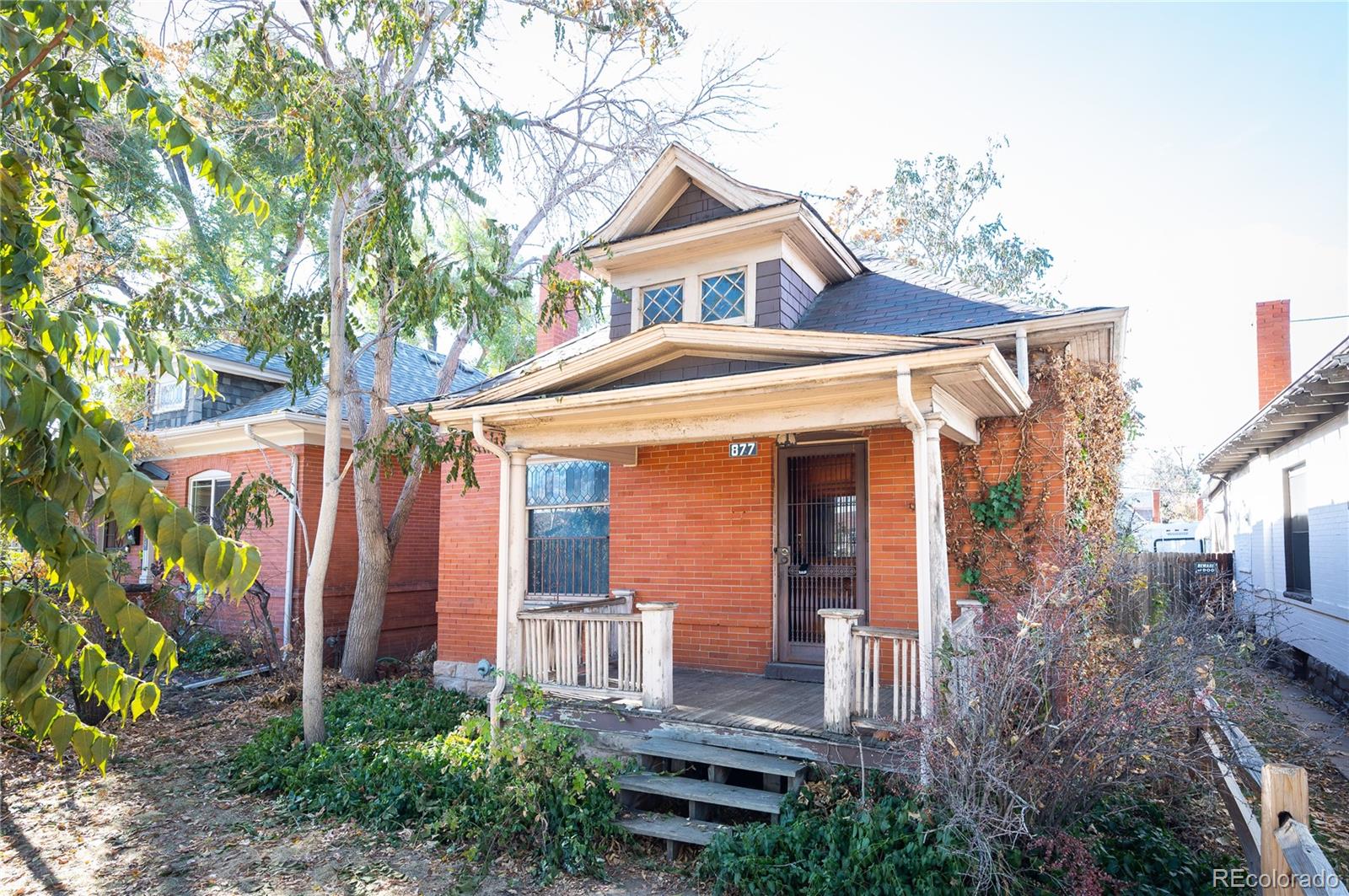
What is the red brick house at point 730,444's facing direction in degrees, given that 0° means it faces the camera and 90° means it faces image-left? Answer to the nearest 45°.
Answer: approximately 45°

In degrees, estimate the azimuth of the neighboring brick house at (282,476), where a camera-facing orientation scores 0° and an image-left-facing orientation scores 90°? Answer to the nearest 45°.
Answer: approximately 45°

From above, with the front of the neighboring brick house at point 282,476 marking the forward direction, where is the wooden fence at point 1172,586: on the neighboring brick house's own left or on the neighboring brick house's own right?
on the neighboring brick house's own left

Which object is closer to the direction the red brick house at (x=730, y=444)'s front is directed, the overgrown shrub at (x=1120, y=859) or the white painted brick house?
the overgrown shrub

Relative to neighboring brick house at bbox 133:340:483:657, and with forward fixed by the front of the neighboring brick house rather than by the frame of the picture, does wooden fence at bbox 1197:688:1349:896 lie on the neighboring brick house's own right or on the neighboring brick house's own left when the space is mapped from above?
on the neighboring brick house's own left

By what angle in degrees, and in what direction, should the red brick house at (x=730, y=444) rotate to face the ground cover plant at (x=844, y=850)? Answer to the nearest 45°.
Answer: approximately 45° to its left

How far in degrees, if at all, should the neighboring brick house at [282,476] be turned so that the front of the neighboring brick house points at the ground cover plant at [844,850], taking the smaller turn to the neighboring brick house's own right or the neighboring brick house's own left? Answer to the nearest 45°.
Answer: approximately 45° to the neighboring brick house's own left
